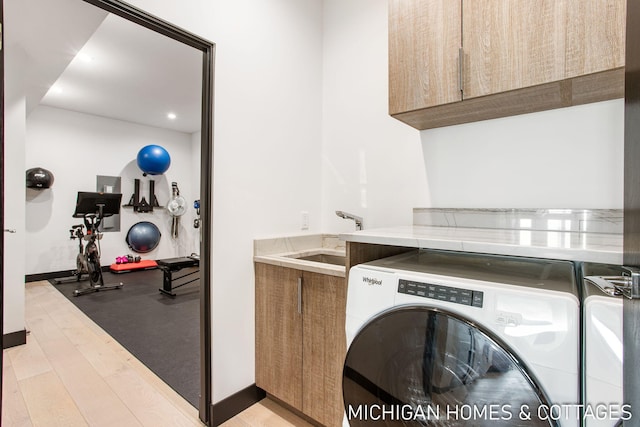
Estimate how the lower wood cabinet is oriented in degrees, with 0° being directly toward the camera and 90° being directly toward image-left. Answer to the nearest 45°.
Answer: approximately 45°

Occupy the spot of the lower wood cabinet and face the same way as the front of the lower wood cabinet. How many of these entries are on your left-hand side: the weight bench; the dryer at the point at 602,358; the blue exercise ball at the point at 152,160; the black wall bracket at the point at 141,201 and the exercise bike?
1

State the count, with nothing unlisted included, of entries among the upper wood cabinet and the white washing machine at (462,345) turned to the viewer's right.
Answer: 0

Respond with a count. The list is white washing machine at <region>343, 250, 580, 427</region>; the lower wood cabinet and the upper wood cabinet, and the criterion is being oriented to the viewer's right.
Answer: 0

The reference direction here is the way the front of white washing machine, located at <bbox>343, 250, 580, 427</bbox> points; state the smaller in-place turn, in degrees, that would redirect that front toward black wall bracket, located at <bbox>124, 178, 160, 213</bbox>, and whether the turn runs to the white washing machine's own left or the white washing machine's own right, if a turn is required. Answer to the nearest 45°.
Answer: approximately 90° to the white washing machine's own right

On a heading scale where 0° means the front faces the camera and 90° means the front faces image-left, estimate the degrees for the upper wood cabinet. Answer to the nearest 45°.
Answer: approximately 45°

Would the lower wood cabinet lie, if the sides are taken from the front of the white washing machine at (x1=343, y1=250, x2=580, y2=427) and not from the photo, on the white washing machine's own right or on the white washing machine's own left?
on the white washing machine's own right

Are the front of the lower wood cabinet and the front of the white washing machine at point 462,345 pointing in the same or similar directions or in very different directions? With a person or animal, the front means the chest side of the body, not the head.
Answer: same or similar directions

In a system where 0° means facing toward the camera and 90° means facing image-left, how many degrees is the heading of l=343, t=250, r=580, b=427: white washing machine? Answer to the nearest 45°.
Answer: approximately 45°

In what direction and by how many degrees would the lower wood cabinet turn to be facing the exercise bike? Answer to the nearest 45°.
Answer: approximately 90° to its right

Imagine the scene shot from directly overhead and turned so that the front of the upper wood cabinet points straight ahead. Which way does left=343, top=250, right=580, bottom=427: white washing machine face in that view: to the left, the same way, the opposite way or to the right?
the same way

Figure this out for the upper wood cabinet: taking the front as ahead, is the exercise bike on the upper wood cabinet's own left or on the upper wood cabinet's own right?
on the upper wood cabinet's own right
